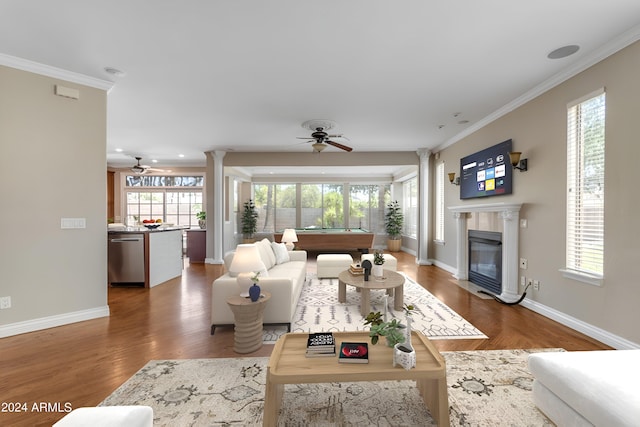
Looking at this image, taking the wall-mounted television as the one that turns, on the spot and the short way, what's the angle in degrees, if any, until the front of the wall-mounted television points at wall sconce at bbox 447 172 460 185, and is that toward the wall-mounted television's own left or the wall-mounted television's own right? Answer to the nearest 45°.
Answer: approximately 90° to the wall-mounted television's own right

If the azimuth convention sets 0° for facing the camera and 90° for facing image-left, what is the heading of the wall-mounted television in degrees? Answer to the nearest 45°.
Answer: approximately 45°

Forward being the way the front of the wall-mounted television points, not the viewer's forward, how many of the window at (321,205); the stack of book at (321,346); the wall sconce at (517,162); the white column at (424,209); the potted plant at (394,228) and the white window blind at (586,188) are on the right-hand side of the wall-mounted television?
3

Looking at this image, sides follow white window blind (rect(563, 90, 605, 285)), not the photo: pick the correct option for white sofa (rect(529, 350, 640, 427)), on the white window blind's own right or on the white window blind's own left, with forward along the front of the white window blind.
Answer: on the white window blind's own left

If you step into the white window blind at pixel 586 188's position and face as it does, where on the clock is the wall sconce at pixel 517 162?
The wall sconce is roughly at 3 o'clock from the white window blind.

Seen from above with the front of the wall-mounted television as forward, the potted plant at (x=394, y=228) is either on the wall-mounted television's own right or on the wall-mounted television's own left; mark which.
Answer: on the wall-mounted television's own right

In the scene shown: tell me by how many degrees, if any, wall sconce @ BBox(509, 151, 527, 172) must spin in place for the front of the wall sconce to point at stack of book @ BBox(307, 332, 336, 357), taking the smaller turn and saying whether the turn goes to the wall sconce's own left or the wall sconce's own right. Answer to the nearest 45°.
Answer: approximately 45° to the wall sconce's own left

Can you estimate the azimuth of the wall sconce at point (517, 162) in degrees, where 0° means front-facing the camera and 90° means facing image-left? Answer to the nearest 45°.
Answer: approximately 45°

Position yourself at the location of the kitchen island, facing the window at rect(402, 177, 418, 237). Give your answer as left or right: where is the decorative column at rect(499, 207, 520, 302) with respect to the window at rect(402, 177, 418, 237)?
right

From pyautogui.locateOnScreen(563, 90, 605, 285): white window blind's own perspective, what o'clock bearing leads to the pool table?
The pool table is roughly at 2 o'clock from the white window blind.
